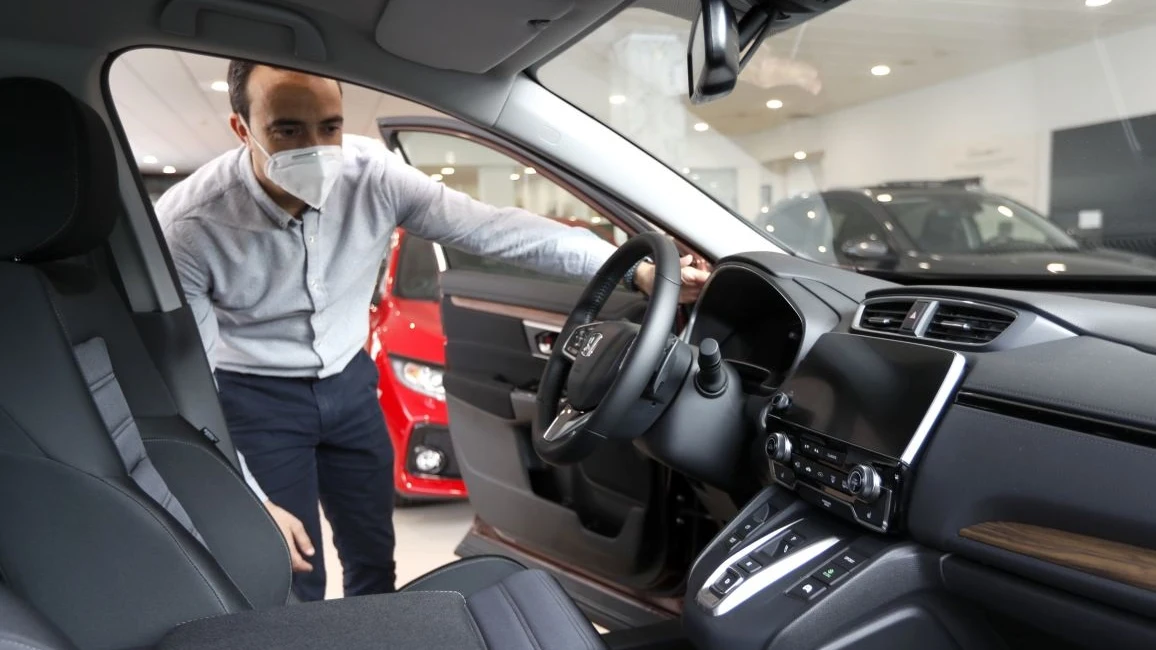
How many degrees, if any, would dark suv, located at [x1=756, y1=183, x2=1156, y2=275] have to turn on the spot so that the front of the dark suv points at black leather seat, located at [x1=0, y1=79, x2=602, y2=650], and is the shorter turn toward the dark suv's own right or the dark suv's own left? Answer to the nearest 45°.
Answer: approximately 90° to the dark suv's own right

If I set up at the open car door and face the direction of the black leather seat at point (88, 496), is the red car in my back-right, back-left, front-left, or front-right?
back-right

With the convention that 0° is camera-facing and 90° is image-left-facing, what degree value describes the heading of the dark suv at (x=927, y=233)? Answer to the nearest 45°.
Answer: approximately 315°

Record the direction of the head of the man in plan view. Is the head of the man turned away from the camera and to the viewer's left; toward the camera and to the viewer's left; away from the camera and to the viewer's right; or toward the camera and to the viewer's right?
toward the camera and to the viewer's right

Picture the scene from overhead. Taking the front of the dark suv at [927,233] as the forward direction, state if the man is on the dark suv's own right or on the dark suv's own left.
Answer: on the dark suv's own right

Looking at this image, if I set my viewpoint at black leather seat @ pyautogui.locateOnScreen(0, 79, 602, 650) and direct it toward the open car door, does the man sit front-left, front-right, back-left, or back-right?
front-left
